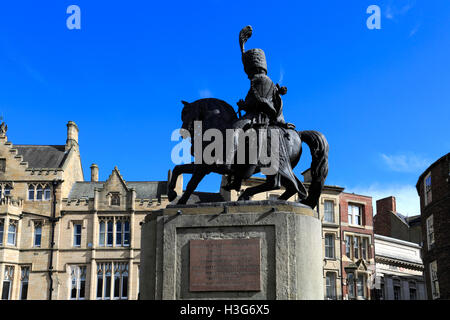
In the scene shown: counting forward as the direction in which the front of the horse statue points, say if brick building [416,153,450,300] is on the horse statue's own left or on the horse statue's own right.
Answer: on the horse statue's own right

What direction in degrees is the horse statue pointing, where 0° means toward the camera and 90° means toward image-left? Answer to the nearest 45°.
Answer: approximately 90°
